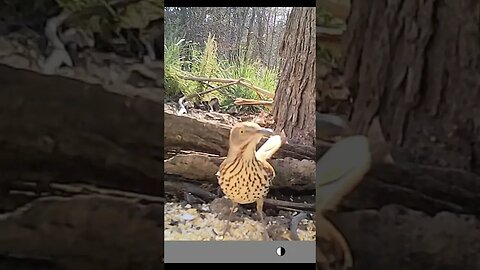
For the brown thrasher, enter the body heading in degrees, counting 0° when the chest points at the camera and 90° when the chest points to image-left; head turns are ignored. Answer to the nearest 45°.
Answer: approximately 0°
